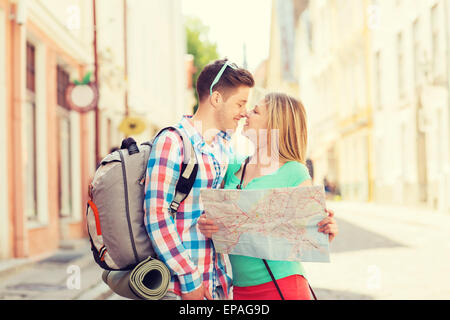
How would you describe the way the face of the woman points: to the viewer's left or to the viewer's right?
to the viewer's left

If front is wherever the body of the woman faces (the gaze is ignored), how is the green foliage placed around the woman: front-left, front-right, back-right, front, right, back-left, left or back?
back-right

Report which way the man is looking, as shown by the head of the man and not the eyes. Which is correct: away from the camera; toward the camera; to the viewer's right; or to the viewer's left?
to the viewer's right

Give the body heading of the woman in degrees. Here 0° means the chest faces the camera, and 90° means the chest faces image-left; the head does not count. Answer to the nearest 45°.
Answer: approximately 45°
